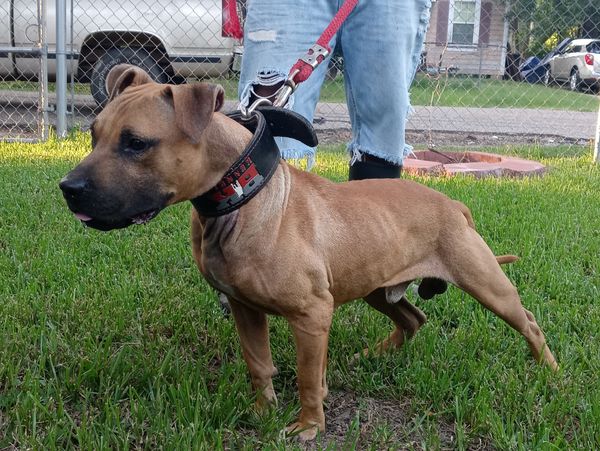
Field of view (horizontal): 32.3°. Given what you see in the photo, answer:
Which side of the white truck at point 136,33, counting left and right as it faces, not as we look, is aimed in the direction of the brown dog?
left

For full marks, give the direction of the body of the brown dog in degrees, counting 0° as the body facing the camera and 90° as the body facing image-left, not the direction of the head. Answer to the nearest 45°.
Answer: approximately 45°

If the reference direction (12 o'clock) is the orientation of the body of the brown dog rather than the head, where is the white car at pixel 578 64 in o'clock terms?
The white car is roughly at 5 o'clock from the brown dog.

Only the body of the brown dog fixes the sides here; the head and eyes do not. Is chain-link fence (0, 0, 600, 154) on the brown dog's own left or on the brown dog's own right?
on the brown dog's own right

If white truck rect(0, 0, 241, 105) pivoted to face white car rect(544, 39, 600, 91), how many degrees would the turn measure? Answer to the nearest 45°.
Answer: approximately 135° to its right

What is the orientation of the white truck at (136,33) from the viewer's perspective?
to the viewer's left

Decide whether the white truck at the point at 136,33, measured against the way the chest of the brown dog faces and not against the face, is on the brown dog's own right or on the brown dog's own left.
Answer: on the brown dog's own right
